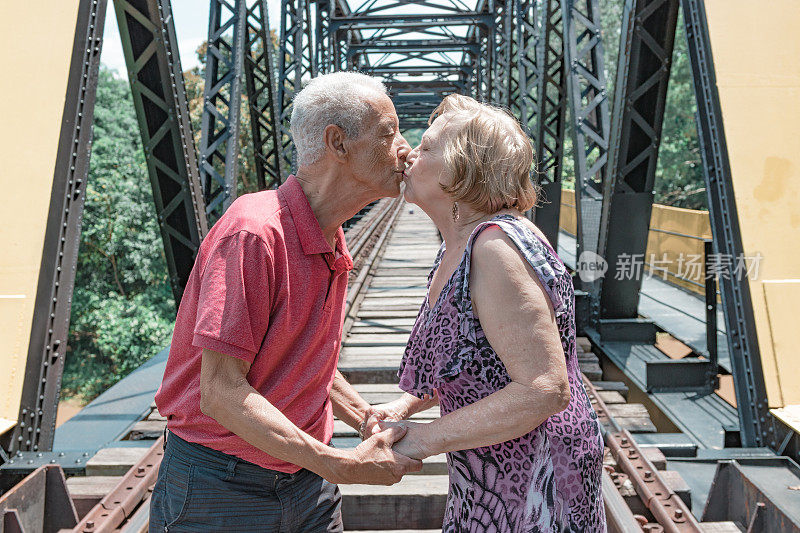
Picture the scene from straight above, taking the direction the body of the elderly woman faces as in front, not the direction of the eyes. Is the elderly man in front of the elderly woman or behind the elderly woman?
in front

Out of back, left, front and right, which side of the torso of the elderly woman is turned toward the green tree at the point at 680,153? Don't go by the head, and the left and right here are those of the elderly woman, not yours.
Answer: right

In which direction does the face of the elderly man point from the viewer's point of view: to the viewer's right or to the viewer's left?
to the viewer's right

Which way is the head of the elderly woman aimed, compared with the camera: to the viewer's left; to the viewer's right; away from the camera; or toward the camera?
to the viewer's left

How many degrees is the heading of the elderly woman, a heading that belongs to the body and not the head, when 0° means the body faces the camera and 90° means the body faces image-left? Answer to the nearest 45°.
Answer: approximately 90°

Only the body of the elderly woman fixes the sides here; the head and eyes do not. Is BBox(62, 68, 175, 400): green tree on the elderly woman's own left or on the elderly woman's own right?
on the elderly woman's own right

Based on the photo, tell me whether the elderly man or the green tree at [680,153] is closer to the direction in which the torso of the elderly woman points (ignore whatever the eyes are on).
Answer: the elderly man

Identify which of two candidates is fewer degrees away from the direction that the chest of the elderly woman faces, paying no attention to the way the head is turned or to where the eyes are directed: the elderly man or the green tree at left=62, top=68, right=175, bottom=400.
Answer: the elderly man
